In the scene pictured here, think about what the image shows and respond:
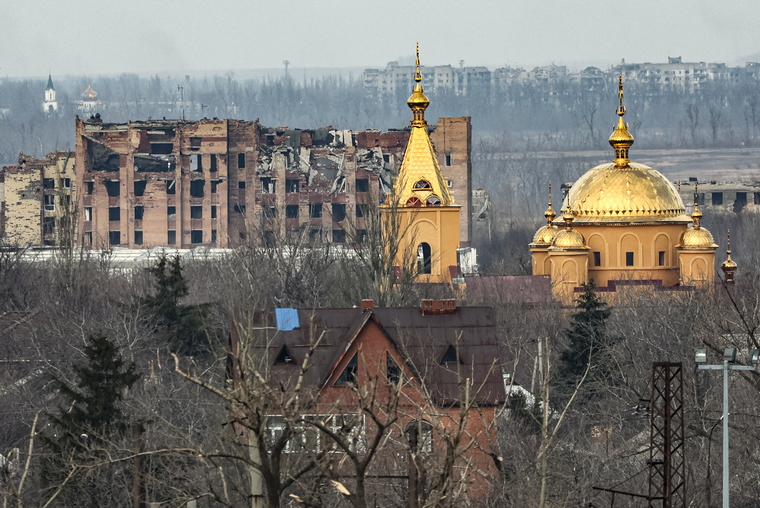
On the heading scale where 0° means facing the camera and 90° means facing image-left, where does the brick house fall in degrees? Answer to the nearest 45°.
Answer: approximately 0°

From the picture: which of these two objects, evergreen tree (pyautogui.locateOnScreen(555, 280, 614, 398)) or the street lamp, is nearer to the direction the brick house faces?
the street lamp

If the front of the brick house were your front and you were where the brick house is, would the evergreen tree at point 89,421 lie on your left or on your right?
on your right

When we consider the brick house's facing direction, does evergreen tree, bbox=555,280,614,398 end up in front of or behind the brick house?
behind
